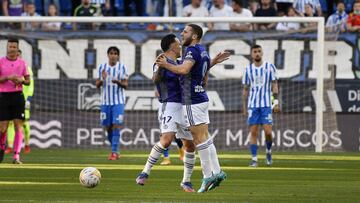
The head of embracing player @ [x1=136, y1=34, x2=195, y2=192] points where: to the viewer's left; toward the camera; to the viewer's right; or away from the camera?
to the viewer's right

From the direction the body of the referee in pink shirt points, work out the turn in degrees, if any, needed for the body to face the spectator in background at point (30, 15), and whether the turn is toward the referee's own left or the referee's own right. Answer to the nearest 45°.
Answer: approximately 180°

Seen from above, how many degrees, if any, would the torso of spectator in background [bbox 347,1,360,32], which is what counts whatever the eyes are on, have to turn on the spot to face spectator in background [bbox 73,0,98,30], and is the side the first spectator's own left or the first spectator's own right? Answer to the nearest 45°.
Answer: approximately 90° to the first spectator's own right

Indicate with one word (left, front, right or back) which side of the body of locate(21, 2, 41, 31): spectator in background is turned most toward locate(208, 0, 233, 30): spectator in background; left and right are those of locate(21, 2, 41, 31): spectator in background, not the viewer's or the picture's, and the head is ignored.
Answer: left

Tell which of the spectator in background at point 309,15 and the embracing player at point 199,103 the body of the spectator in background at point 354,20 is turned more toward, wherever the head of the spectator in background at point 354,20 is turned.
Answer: the embracing player

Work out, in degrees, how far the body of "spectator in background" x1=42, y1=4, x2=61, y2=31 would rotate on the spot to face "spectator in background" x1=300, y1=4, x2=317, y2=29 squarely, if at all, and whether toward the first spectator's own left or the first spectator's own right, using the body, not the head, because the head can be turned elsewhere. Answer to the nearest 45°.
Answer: approximately 90° to the first spectator's own left

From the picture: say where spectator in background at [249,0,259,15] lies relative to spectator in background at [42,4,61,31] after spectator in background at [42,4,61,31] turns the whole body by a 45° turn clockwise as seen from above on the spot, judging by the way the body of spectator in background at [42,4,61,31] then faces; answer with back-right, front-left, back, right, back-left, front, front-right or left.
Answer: back-left

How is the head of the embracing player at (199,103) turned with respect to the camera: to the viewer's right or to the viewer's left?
to the viewer's left

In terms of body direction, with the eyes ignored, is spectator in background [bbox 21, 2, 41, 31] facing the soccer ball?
yes
